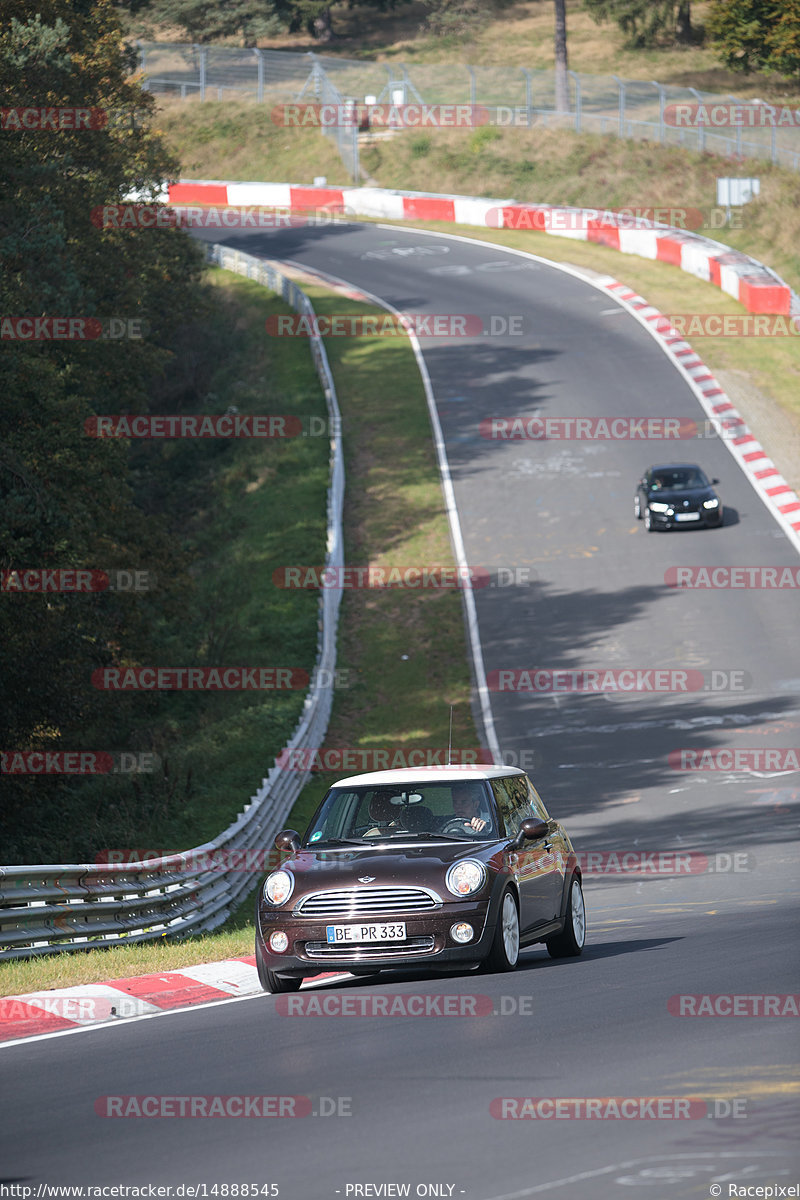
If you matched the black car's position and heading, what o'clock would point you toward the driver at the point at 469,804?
The driver is roughly at 12 o'clock from the black car.

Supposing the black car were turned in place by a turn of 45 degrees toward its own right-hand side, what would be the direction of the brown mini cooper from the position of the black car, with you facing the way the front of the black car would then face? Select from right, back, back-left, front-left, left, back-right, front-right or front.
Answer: front-left

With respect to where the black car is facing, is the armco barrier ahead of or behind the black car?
ahead

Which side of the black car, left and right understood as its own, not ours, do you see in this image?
front

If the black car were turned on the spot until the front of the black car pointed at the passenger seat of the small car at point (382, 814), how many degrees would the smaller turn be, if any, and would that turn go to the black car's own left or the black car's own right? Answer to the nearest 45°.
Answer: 0° — it already faces them
